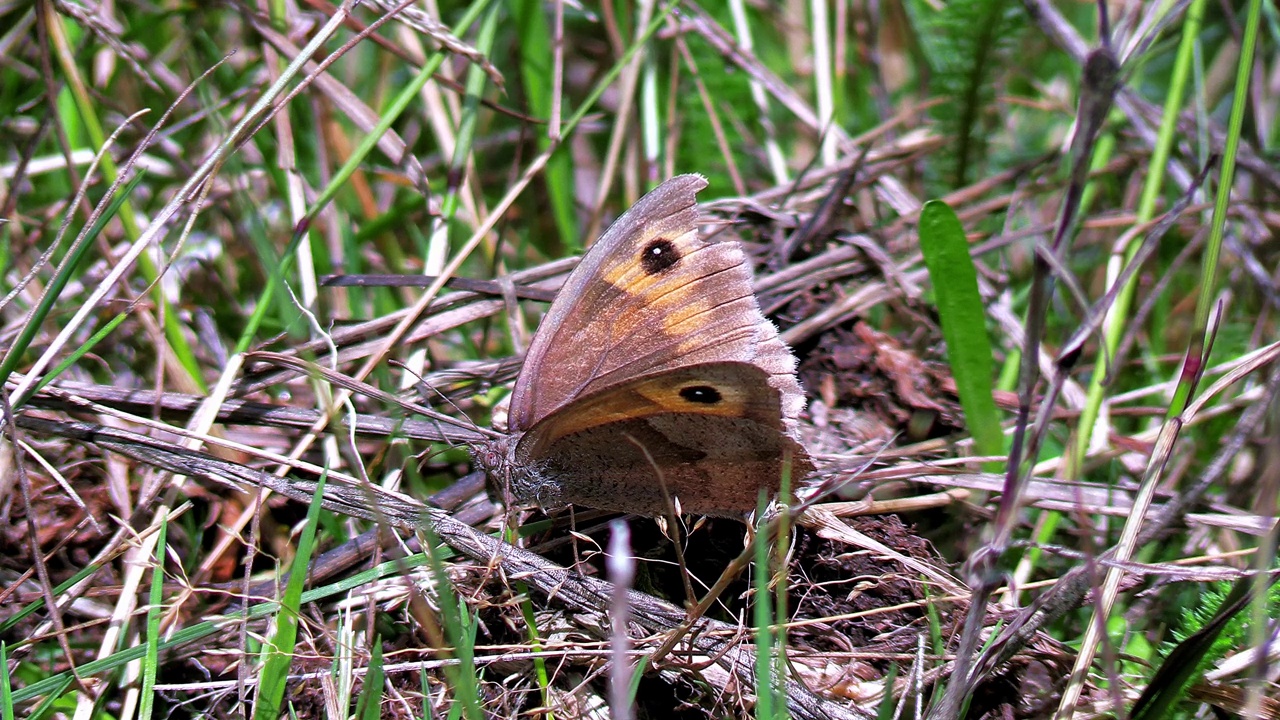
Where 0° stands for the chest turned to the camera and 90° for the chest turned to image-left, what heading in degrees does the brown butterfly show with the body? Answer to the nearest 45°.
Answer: approximately 90°

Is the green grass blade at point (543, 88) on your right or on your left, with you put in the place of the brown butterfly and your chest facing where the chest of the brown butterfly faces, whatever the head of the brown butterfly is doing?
on your right

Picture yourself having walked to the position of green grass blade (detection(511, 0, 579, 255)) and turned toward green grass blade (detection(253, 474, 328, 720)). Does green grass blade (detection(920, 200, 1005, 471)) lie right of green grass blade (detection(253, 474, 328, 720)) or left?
left

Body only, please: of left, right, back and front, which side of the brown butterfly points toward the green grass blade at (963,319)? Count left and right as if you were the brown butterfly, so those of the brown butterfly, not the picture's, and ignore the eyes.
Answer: back
